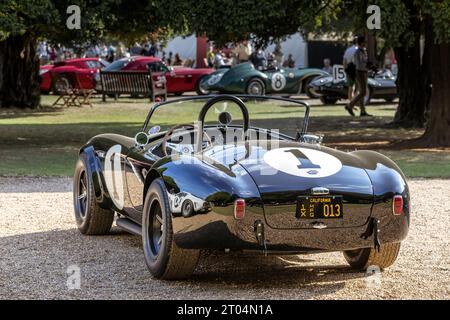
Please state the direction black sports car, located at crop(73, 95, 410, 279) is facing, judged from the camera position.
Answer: facing away from the viewer and to the left of the viewer

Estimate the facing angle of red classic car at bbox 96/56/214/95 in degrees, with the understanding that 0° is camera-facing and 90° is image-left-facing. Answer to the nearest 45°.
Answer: approximately 270°
